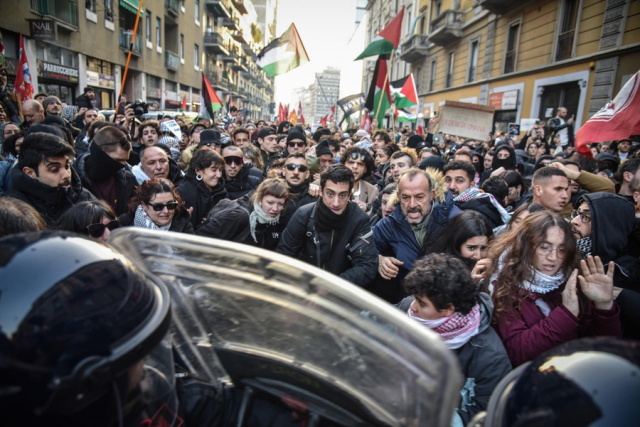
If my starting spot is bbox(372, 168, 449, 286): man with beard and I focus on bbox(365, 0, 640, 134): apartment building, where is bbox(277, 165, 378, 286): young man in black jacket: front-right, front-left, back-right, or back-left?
back-left

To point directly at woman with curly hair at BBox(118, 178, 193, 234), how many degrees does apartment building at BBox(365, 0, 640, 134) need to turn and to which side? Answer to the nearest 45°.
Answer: approximately 45° to its left

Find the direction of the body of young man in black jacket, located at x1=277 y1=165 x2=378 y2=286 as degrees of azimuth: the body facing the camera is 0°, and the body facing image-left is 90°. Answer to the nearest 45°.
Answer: approximately 0°

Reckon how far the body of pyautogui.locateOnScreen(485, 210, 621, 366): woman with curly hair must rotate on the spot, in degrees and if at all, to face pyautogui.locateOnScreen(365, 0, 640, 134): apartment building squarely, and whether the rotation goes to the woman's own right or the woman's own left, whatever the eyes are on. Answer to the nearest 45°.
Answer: approximately 135° to the woman's own left

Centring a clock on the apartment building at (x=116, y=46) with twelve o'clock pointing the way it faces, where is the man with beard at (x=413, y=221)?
The man with beard is roughly at 1 o'clock from the apartment building.

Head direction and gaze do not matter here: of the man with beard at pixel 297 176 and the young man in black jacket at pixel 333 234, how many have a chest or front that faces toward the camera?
2

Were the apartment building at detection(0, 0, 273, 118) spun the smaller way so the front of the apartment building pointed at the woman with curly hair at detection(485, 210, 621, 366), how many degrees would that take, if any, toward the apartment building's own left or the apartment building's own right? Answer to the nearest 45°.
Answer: approximately 45° to the apartment building's own right

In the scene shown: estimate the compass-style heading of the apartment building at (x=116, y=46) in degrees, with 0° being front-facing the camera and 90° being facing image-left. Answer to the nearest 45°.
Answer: approximately 315°

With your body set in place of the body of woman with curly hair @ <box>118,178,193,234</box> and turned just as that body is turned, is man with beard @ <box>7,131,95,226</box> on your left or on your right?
on your right

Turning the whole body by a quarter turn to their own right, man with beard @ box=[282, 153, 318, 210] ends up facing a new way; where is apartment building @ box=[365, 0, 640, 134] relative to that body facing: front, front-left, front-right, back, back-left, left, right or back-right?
back-right

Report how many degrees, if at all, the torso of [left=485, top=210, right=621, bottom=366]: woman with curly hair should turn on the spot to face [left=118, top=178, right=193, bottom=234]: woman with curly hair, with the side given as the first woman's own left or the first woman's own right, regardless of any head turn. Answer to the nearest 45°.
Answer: approximately 135° to the first woman's own right

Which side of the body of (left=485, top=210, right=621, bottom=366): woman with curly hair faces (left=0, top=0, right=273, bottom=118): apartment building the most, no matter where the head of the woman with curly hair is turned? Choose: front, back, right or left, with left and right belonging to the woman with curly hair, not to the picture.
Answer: back

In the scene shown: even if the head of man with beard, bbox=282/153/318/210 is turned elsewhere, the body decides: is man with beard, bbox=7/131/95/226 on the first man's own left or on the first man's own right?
on the first man's own right

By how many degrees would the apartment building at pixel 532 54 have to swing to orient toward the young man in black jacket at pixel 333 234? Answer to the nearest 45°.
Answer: approximately 45° to its left
